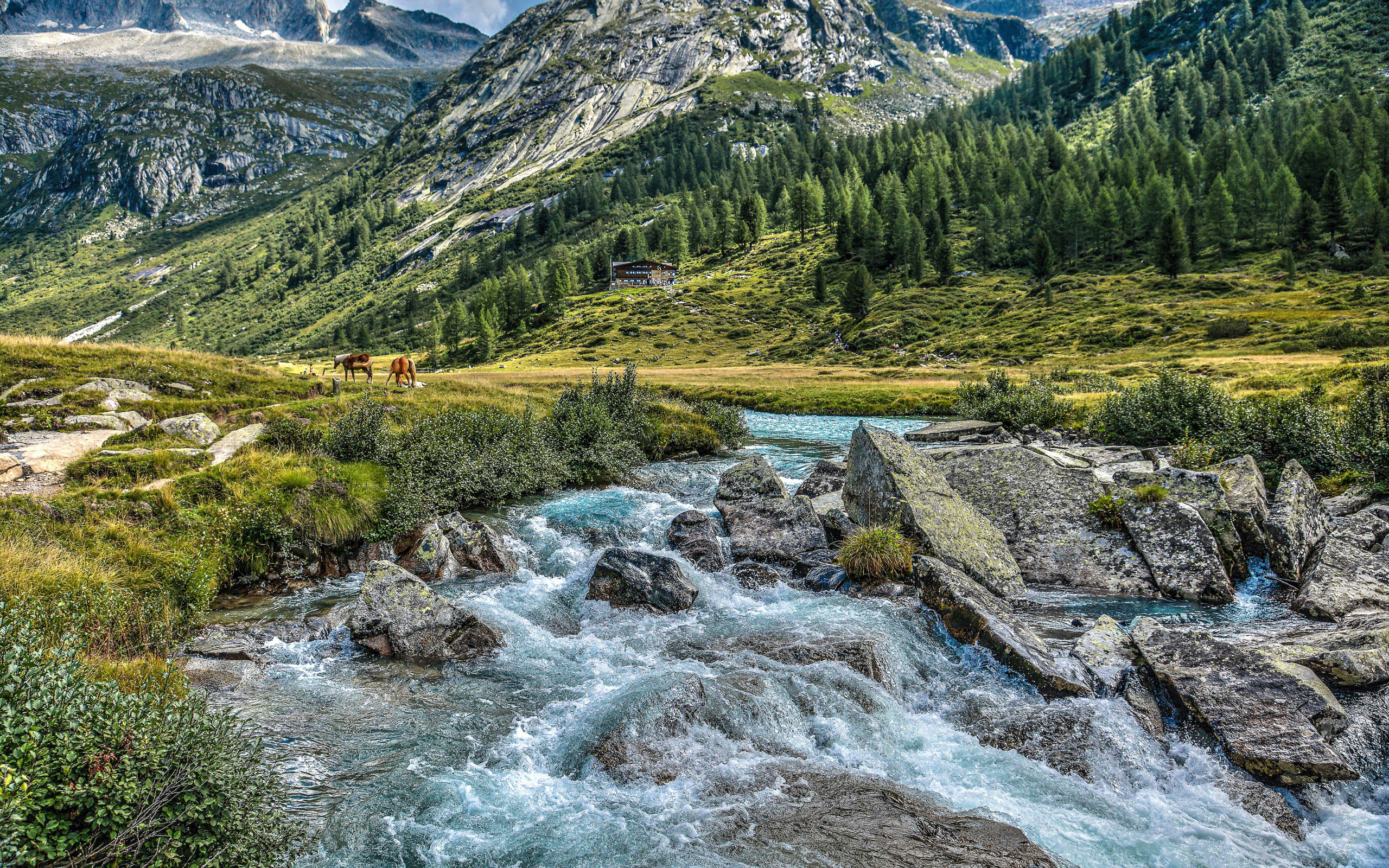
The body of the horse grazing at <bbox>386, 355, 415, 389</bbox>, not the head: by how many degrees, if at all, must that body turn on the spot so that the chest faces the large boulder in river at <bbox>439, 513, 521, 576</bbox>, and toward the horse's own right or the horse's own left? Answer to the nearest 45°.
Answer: approximately 135° to the horse's own left

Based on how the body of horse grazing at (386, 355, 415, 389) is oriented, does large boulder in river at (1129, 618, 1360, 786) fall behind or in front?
behind

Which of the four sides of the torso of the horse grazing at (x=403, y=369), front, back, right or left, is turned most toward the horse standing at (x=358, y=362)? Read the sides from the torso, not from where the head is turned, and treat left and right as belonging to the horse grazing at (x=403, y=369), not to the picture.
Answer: front

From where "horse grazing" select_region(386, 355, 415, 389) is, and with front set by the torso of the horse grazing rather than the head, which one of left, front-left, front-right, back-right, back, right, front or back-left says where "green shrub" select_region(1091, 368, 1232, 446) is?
back

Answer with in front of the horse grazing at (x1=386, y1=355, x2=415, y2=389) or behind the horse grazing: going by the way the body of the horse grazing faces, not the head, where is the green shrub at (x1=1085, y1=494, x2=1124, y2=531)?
behind

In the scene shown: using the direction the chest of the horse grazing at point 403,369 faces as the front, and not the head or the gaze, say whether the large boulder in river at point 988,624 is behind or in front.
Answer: behind

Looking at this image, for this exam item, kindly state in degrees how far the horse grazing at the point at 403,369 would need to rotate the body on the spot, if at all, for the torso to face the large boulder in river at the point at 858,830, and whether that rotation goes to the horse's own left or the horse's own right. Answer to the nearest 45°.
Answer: approximately 135° to the horse's own left

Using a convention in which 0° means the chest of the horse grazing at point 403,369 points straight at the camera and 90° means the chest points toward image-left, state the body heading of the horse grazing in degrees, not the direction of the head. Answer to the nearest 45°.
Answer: approximately 135°

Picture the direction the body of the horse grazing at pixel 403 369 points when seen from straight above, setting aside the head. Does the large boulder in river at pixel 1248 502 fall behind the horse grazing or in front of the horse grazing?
behind
